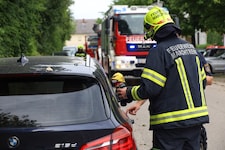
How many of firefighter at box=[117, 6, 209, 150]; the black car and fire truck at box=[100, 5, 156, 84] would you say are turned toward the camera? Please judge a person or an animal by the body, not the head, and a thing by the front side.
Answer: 1

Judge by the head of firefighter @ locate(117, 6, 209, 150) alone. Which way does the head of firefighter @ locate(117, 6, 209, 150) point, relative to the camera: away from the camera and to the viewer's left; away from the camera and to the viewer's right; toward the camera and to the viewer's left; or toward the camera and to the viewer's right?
away from the camera and to the viewer's left

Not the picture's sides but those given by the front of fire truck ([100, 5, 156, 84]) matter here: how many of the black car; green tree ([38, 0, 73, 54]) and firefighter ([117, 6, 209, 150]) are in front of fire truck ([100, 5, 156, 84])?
2

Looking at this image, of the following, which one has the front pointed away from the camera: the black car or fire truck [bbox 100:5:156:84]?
the black car

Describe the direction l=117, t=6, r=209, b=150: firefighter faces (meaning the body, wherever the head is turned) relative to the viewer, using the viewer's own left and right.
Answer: facing away from the viewer and to the left of the viewer

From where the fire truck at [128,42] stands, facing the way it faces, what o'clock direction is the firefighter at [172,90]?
The firefighter is roughly at 12 o'clock from the fire truck.

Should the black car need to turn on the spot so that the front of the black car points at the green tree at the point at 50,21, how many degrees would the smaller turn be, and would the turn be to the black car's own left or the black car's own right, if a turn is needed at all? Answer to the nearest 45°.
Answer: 0° — it already faces it

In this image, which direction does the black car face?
away from the camera

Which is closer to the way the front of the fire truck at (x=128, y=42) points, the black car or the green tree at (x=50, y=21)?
the black car

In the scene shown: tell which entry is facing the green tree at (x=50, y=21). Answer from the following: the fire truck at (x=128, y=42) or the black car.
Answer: the black car

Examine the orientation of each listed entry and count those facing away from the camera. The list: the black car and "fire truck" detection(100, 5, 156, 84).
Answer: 1

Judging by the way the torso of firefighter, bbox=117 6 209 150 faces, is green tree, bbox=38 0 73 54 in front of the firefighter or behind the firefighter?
in front

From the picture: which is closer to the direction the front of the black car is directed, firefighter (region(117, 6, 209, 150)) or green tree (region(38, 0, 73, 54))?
the green tree
